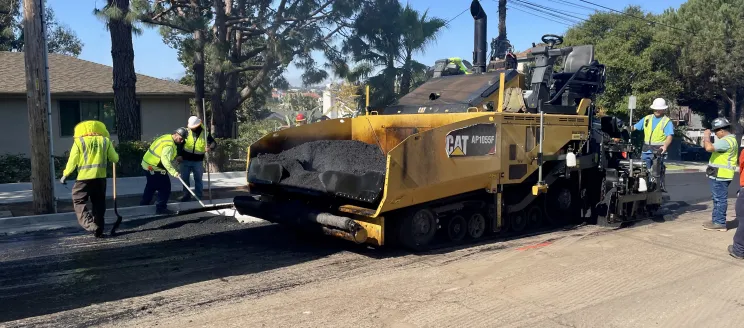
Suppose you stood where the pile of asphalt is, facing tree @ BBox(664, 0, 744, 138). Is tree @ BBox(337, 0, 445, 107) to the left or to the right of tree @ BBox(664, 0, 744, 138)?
left

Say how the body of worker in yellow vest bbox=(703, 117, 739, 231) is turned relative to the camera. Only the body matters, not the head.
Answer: to the viewer's left

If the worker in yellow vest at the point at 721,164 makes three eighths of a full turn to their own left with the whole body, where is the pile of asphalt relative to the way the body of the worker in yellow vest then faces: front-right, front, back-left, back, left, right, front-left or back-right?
right

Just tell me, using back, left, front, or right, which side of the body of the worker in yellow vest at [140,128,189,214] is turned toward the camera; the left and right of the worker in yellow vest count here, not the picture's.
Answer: right

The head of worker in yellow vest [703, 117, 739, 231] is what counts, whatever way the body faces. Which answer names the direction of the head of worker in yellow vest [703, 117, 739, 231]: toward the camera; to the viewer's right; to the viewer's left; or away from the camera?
to the viewer's left

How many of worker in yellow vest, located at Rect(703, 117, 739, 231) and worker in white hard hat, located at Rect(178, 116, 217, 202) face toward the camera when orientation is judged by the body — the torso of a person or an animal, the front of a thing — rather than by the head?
1

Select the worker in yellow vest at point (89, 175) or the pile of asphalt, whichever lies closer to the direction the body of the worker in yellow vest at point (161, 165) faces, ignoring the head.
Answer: the pile of asphalt

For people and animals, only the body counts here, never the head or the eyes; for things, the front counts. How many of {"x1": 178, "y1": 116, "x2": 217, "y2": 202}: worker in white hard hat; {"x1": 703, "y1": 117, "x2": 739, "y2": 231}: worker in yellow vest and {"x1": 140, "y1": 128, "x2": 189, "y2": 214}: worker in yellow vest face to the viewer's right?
1

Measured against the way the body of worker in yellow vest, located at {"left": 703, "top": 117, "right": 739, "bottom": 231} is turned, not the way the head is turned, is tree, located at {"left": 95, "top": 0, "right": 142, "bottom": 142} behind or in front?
in front
